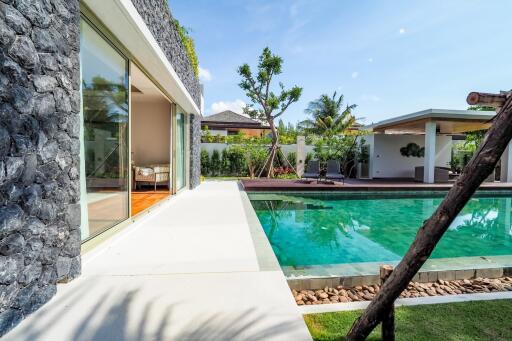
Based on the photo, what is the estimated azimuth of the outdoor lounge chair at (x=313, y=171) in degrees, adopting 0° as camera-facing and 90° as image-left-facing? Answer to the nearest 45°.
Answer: approximately 45°

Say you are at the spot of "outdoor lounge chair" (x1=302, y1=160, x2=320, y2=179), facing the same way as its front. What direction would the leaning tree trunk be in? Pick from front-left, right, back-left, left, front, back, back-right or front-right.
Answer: front-left

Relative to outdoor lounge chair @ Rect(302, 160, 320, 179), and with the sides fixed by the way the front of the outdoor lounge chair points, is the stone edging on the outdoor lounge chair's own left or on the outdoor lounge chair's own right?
on the outdoor lounge chair's own left

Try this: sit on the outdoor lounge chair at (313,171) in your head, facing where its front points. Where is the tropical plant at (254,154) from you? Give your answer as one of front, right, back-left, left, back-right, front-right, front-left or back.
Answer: right

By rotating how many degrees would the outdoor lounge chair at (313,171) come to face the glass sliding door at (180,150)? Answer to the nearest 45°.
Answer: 0° — it already faces it

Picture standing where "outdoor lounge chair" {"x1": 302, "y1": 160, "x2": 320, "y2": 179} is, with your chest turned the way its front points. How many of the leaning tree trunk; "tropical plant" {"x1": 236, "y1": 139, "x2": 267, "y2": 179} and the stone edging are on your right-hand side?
1

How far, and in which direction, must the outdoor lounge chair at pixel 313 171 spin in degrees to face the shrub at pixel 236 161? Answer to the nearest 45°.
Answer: approximately 90° to its right

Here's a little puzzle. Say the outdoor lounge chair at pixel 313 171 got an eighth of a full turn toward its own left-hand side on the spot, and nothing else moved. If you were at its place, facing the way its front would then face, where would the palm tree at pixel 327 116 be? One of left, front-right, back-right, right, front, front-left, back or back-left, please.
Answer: back

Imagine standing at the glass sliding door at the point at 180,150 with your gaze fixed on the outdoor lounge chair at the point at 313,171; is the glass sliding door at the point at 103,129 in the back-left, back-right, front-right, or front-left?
back-right

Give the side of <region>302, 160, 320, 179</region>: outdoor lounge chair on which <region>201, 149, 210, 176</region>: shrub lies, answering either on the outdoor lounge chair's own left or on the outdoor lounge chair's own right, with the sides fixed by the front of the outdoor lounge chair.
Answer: on the outdoor lounge chair's own right

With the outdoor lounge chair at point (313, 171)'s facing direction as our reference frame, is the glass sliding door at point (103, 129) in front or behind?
in front
